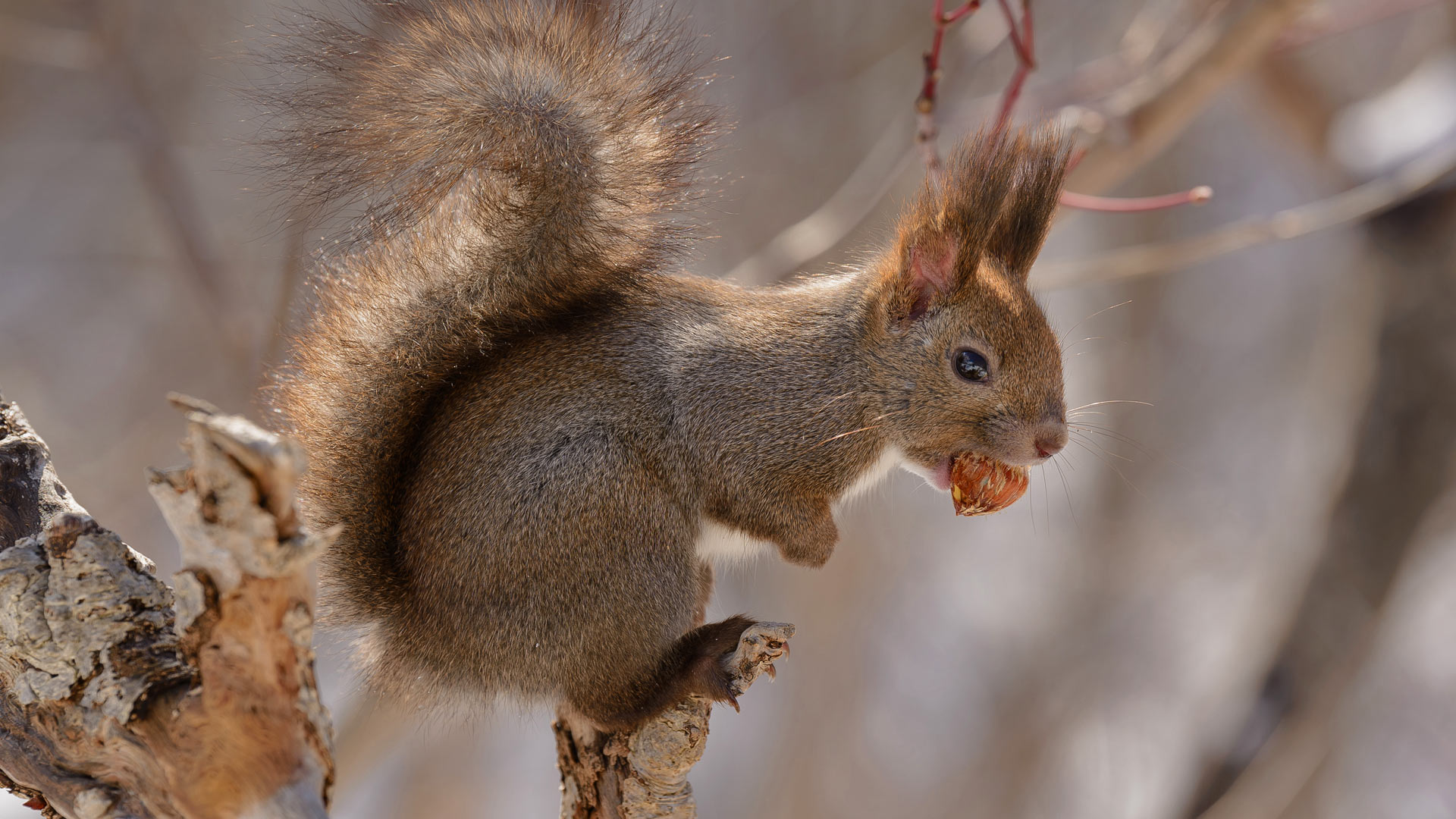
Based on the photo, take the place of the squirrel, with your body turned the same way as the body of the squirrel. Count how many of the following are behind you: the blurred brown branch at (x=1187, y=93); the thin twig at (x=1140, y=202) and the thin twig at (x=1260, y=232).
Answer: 0

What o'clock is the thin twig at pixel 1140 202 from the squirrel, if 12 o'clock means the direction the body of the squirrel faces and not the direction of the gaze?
The thin twig is roughly at 12 o'clock from the squirrel.

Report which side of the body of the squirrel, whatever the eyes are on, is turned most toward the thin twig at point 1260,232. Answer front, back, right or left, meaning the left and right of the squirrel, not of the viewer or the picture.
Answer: front

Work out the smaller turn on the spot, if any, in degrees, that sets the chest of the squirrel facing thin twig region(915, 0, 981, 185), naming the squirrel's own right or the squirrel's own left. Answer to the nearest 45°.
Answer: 0° — it already faces it

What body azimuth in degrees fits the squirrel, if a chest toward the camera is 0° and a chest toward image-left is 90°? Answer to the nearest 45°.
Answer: approximately 270°
